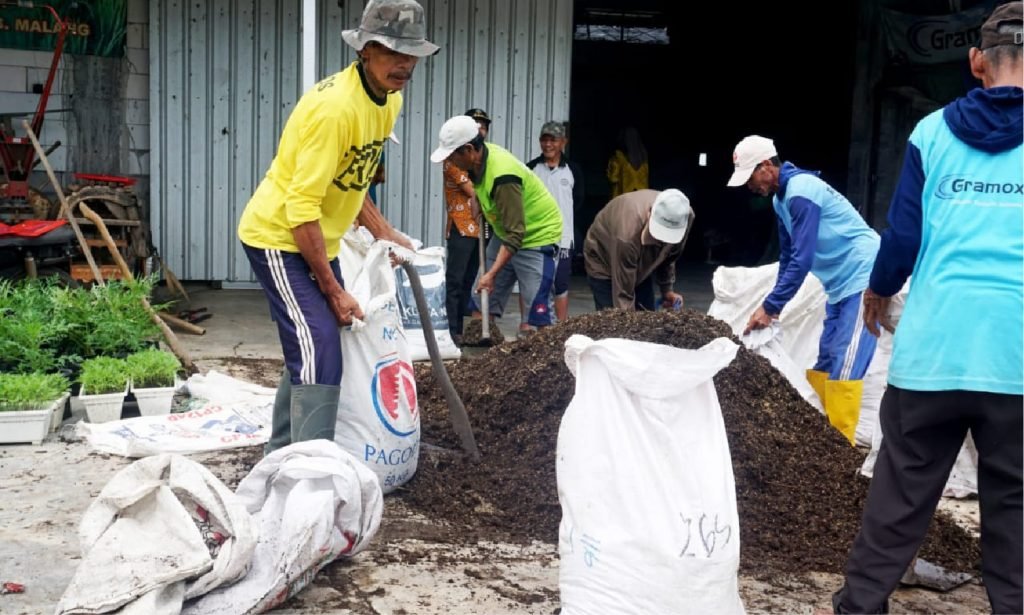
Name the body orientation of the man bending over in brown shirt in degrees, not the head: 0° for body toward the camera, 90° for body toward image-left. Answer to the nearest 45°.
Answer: approximately 315°

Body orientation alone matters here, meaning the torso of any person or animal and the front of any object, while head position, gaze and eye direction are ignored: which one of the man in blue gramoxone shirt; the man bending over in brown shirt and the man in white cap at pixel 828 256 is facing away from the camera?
the man in blue gramoxone shirt

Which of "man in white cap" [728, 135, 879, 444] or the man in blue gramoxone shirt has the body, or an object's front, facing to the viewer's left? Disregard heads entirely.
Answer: the man in white cap

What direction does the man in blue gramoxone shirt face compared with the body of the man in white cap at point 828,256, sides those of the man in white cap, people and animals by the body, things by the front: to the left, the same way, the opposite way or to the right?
to the right

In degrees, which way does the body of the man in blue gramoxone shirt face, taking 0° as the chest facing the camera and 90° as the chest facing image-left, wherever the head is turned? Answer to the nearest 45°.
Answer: approximately 180°

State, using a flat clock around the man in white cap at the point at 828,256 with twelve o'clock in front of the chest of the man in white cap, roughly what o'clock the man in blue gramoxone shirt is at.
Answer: The man in blue gramoxone shirt is roughly at 9 o'clock from the man in white cap.

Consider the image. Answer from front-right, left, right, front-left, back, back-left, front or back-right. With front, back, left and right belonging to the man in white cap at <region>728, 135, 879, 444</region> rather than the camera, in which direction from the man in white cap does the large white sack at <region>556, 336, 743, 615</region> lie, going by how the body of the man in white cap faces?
left

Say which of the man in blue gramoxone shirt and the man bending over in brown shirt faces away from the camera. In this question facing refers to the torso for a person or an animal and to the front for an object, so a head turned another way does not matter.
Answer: the man in blue gramoxone shirt

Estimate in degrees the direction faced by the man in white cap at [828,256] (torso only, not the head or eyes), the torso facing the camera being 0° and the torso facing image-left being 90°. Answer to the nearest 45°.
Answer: approximately 90°

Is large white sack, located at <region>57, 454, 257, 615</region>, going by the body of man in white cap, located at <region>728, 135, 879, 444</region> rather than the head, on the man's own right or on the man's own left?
on the man's own left
